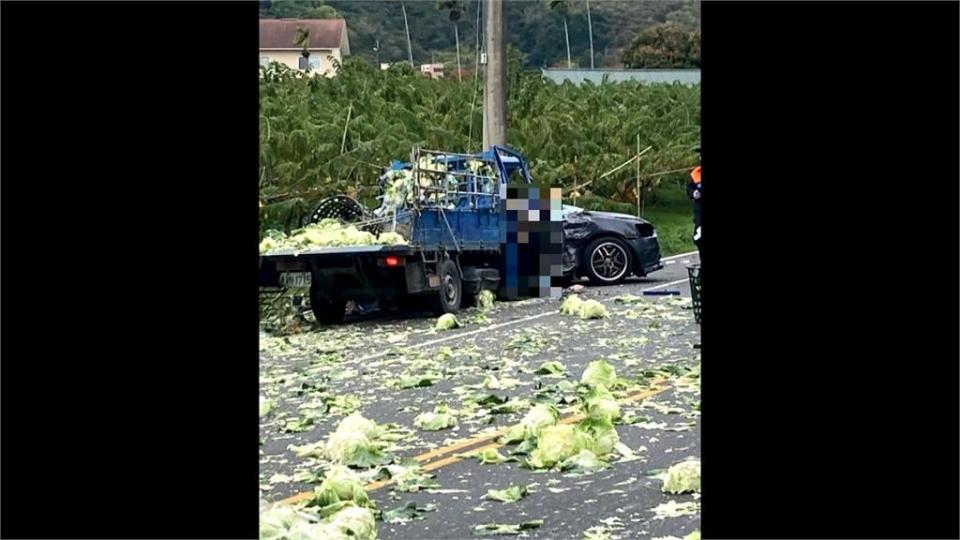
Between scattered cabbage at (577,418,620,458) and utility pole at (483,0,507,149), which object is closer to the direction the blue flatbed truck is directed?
the utility pole

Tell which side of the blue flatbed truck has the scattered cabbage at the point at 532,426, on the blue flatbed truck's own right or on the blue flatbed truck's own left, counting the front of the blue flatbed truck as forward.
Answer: on the blue flatbed truck's own right

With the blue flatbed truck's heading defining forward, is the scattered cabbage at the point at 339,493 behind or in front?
behind

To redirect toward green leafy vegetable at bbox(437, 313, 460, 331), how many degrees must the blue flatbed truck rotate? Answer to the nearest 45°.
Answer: approximately 135° to its right

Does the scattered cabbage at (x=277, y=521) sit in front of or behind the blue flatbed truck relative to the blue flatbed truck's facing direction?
behind

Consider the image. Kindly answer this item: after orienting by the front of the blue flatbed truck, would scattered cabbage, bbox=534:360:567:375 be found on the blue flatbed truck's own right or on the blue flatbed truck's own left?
on the blue flatbed truck's own right

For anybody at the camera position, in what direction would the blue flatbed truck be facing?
facing away from the viewer and to the right of the viewer

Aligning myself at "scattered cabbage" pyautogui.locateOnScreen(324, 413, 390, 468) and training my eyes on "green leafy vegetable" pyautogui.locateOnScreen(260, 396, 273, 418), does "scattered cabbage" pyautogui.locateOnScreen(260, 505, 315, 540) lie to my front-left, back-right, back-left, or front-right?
back-left

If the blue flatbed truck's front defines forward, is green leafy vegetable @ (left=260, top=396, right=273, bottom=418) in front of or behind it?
behind

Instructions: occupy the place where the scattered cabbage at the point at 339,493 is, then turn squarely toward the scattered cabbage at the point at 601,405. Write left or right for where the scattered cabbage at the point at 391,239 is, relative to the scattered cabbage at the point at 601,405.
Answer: left

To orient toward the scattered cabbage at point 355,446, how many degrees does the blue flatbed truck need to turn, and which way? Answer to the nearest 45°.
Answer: approximately 135° to its right

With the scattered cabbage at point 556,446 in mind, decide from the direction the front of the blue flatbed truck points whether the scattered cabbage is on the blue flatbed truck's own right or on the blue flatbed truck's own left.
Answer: on the blue flatbed truck's own right
